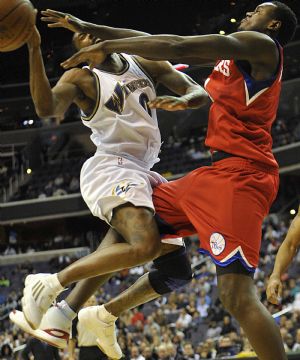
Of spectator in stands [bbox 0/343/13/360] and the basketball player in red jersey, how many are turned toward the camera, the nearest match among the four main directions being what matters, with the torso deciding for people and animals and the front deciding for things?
1

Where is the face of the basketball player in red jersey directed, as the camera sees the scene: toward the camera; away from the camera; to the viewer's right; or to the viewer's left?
to the viewer's left

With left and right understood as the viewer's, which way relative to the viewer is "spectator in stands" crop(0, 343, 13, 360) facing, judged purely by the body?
facing the viewer

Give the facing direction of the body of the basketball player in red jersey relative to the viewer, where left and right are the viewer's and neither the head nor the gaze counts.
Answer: facing to the left of the viewer

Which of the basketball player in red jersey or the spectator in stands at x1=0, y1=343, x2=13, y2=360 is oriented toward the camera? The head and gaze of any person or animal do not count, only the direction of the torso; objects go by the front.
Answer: the spectator in stands

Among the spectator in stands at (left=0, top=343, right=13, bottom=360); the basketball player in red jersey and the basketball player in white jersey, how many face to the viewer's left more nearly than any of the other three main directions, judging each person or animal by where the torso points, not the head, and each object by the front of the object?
1

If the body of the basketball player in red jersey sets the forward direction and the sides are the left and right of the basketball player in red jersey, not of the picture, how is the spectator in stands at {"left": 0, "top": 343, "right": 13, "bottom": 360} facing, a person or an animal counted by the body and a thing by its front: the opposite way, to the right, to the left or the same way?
to the left
